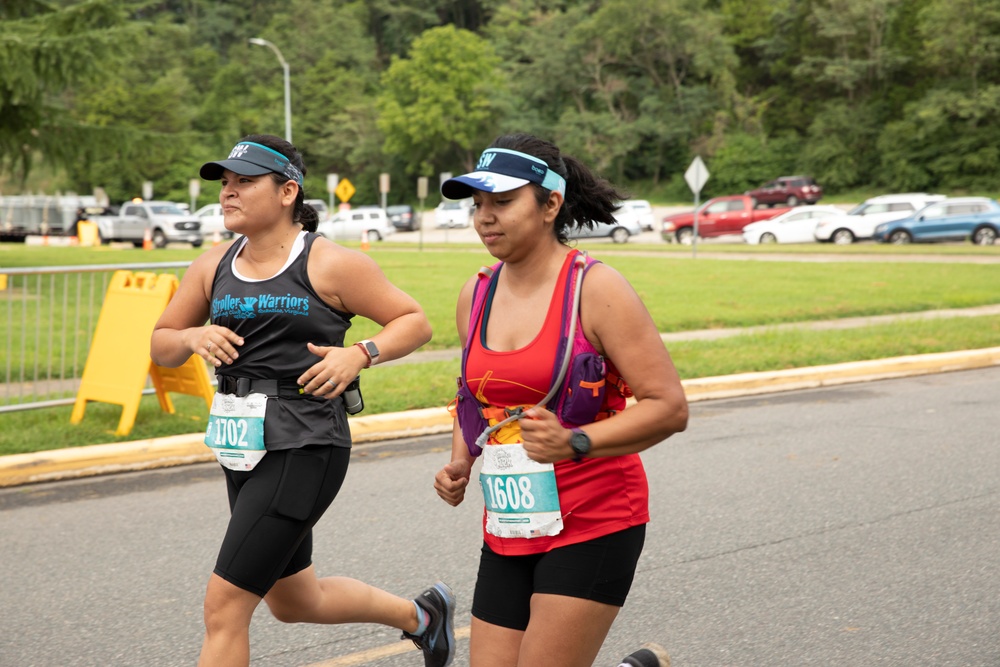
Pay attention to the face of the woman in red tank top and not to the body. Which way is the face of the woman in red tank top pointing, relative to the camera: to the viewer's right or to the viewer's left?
to the viewer's left

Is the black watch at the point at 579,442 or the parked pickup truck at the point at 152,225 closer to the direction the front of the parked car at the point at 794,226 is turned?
the parked pickup truck

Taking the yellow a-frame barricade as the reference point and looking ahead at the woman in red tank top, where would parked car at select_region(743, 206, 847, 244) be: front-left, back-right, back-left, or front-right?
back-left

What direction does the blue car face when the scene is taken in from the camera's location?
facing to the left of the viewer

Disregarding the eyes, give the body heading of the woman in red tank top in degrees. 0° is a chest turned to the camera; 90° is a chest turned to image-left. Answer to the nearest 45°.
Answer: approximately 45°

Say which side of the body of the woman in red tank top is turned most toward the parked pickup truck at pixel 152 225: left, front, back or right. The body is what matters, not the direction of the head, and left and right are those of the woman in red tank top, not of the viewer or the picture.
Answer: right
